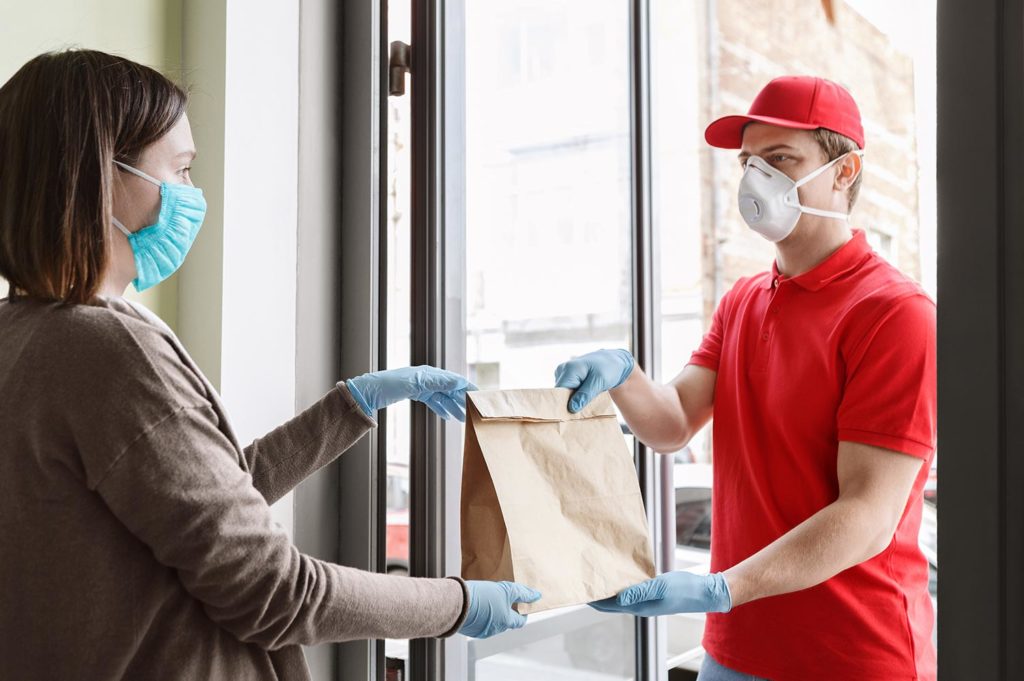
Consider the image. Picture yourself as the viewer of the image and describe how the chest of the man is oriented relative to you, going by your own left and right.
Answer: facing the viewer and to the left of the viewer

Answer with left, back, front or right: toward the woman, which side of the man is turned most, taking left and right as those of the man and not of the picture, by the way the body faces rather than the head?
front

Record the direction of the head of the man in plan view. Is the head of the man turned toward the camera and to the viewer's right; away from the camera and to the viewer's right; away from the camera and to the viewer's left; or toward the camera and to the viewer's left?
toward the camera and to the viewer's left
